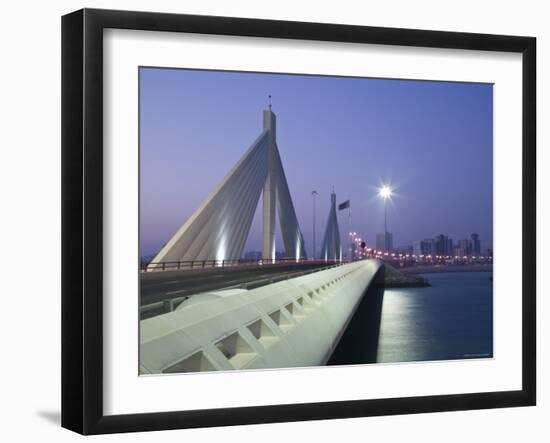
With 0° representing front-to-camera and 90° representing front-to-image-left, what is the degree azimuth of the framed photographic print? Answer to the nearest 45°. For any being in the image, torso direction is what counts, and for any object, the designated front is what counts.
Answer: approximately 315°
